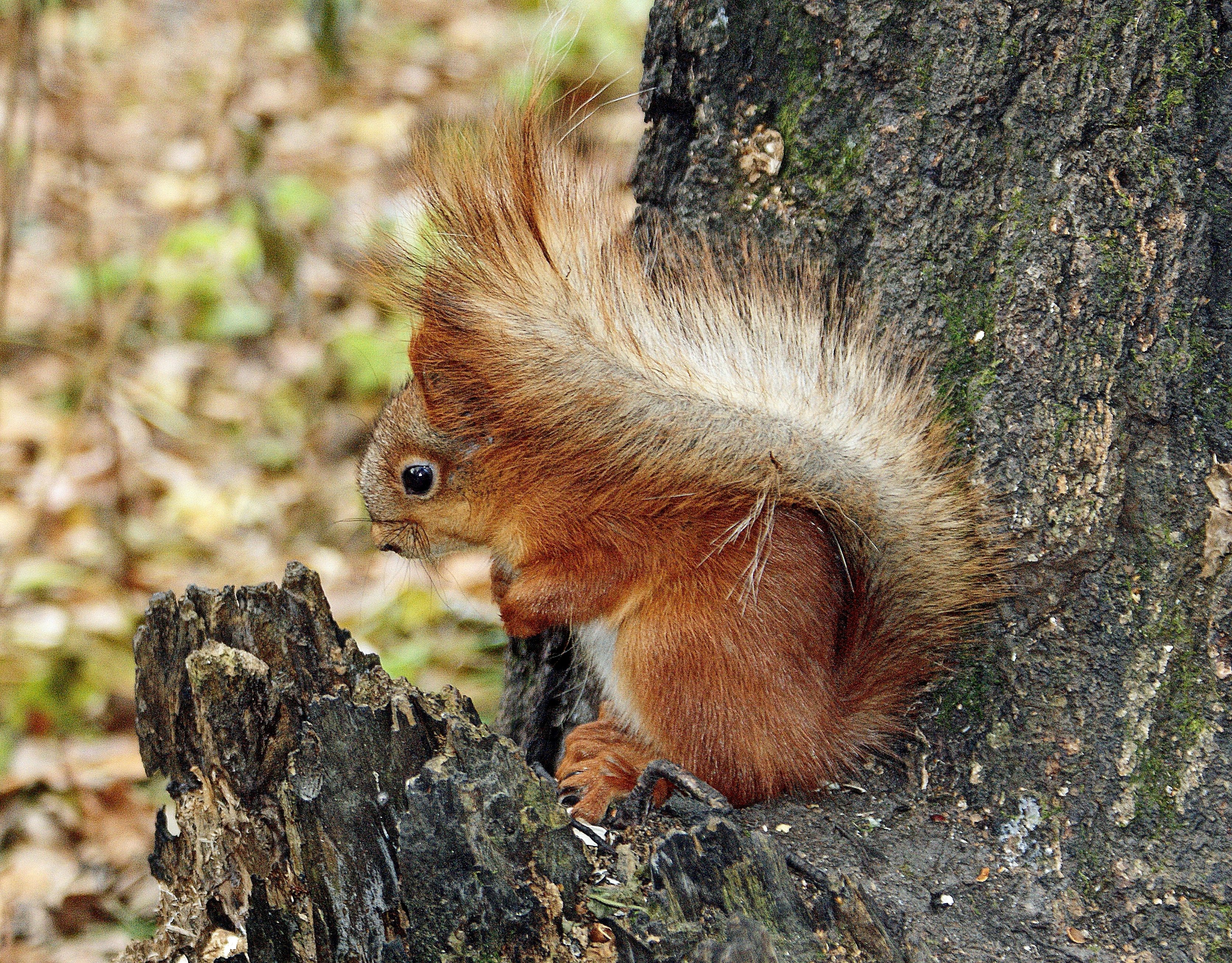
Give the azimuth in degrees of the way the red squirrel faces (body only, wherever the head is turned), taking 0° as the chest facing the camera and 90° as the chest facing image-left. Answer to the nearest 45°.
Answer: approximately 90°

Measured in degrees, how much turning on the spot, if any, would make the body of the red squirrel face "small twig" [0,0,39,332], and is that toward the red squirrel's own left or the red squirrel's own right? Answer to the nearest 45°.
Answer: approximately 45° to the red squirrel's own right
